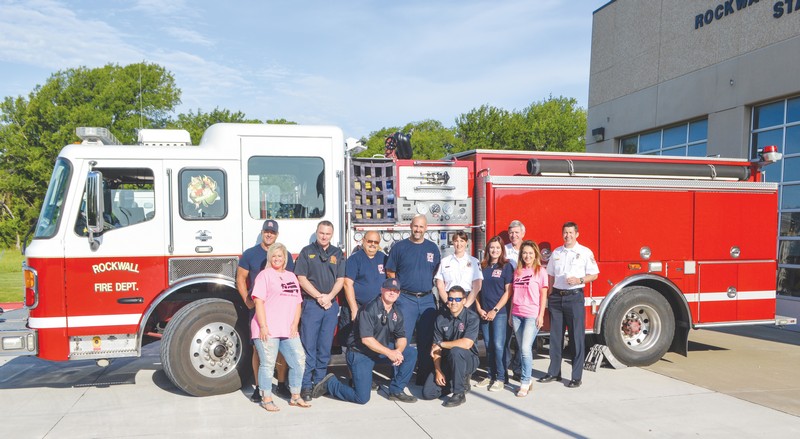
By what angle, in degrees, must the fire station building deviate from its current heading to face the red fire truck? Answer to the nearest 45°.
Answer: approximately 45° to its left

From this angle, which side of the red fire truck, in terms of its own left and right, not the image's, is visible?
left

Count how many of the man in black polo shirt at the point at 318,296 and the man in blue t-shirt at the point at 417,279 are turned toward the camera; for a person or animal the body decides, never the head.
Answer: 2

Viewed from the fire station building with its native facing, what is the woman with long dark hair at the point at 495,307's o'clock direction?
The woman with long dark hair is roughly at 11 o'clock from the fire station building.

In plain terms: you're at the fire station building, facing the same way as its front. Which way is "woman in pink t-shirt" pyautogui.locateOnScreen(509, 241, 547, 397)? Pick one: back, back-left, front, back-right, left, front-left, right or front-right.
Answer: front-left

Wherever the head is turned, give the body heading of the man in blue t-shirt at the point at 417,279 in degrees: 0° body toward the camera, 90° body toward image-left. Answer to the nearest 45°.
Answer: approximately 0°

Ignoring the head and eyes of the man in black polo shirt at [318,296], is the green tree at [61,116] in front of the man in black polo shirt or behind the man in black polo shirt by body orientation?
behind

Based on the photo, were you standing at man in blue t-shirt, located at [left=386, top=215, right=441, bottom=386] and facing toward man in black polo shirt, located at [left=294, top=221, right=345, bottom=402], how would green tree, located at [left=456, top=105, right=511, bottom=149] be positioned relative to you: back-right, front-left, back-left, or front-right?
back-right
